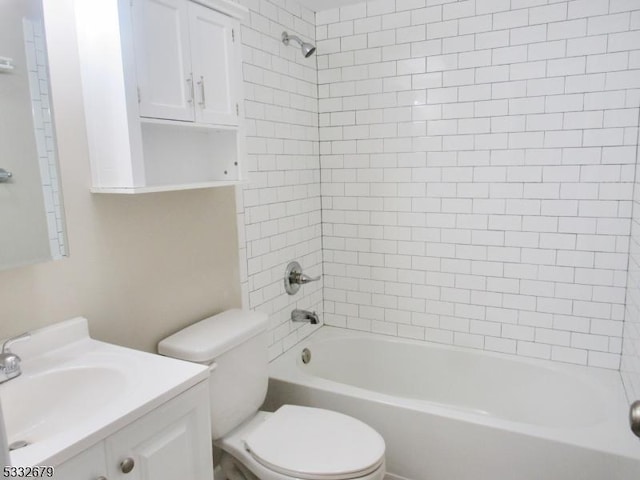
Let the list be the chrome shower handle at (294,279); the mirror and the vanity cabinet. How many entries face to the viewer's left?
0

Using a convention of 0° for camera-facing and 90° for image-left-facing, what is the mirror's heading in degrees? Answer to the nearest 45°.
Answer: approximately 315°

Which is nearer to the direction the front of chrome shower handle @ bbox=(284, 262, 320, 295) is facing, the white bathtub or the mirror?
the white bathtub

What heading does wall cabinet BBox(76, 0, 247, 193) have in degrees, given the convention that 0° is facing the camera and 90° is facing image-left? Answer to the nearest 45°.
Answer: approximately 315°

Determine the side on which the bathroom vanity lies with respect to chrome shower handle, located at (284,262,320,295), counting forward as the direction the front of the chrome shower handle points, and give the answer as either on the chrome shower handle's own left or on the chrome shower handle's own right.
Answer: on the chrome shower handle's own right

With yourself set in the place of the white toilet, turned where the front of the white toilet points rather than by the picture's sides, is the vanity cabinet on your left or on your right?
on your right

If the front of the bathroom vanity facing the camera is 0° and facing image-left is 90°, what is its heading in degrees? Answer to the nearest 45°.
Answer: approximately 315°
